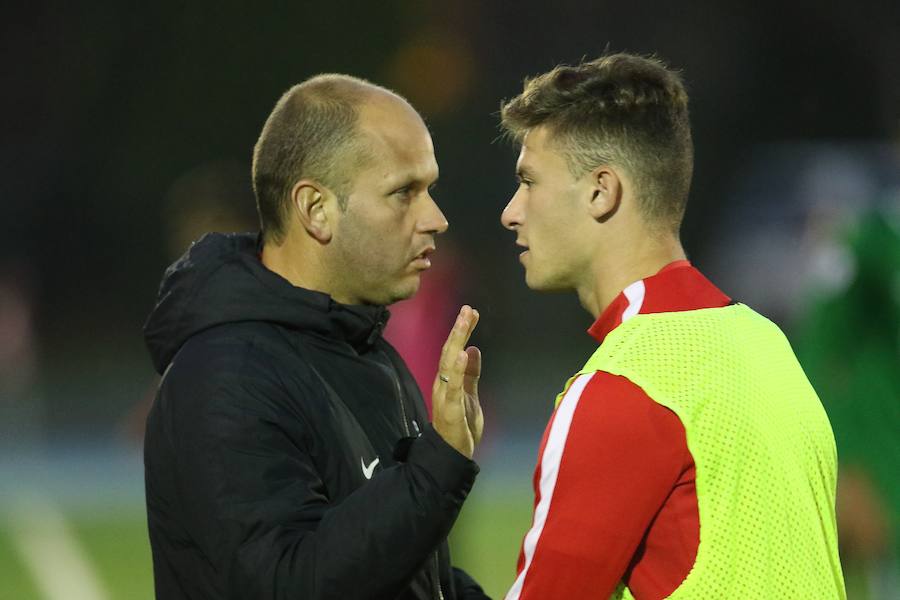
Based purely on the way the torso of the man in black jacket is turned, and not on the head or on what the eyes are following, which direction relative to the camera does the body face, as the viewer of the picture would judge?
to the viewer's right
